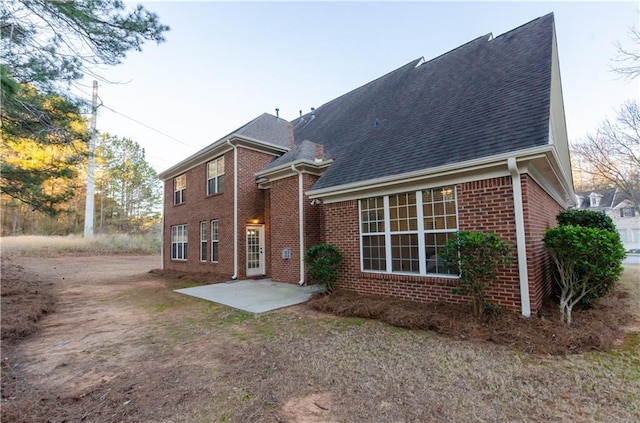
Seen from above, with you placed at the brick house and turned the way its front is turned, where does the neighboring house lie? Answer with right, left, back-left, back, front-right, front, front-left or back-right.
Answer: front

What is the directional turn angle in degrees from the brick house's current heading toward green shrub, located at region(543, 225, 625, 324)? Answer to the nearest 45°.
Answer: approximately 90° to its right

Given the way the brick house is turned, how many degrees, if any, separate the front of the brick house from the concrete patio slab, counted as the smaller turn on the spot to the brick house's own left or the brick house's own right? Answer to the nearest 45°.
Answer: approximately 135° to the brick house's own left

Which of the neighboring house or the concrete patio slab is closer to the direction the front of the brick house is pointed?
the neighboring house

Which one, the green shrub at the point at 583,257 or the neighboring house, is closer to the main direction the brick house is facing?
the neighboring house

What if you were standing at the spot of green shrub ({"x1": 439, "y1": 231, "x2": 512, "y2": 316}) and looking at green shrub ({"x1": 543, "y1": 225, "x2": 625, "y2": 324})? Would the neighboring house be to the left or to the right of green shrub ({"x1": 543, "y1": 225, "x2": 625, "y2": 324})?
left

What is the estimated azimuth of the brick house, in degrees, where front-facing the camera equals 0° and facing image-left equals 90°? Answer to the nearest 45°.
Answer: approximately 225°
